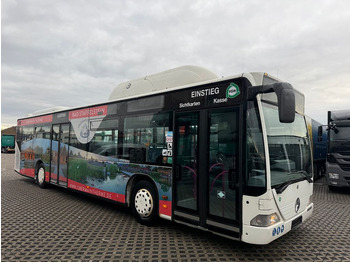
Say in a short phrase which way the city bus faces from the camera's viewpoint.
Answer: facing the viewer and to the right of the viewer
